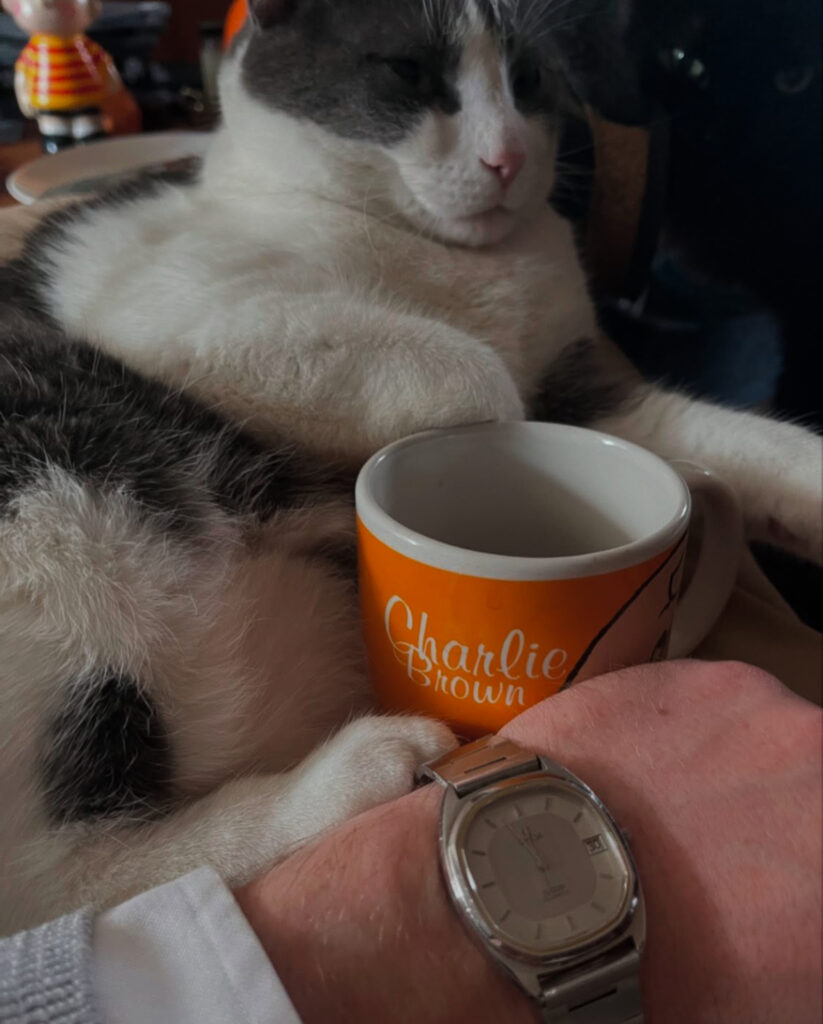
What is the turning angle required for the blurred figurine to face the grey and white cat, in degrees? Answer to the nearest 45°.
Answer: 0° — it already faces it

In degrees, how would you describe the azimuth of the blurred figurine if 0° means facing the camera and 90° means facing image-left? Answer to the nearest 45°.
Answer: approximately 0°

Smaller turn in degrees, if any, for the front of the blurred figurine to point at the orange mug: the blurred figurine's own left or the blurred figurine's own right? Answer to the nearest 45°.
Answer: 0° — it already faces it
